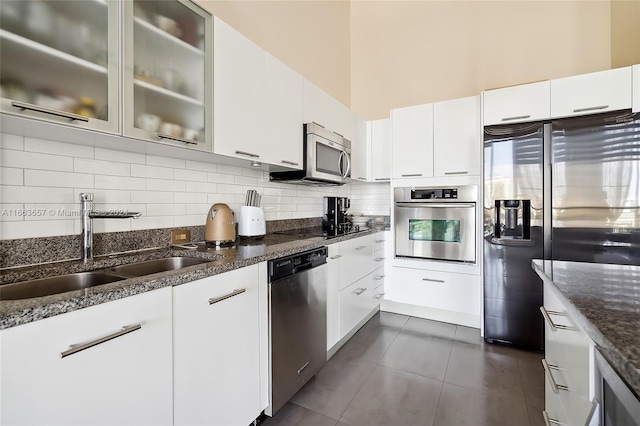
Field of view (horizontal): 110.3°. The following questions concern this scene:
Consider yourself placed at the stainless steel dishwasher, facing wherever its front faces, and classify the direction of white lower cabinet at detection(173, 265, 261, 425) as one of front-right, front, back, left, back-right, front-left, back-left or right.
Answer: right

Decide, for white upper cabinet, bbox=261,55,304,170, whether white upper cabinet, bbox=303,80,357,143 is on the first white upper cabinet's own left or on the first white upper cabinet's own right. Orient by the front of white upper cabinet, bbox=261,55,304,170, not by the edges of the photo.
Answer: on the first white upper cabinet's own left

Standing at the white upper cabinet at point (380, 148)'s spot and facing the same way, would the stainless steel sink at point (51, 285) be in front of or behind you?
in front

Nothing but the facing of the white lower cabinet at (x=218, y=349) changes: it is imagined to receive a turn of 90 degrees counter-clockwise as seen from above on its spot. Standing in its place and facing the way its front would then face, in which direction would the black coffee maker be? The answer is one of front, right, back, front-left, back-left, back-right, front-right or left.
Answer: front

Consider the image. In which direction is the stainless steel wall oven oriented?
toward the camera

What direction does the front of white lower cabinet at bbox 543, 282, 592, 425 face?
to the viewer's left

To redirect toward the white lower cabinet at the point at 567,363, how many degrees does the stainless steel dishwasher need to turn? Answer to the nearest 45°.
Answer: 0° — it already faces it

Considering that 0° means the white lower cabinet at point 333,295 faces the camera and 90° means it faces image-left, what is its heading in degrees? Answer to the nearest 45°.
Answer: approximately 315°

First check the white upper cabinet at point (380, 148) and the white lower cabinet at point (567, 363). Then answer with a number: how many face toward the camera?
1

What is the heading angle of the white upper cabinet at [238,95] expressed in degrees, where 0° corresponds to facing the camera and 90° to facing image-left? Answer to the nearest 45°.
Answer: approximately 315°

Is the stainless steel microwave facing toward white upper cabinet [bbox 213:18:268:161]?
no

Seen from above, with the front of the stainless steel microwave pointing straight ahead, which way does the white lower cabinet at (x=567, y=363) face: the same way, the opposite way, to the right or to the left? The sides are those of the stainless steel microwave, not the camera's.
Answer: the opposite way

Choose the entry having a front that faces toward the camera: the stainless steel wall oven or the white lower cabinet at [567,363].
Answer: the stainless steel wall oven

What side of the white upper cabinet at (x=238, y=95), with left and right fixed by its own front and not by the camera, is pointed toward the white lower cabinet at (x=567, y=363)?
front

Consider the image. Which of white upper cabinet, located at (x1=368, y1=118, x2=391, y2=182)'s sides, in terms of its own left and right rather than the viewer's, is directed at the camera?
front

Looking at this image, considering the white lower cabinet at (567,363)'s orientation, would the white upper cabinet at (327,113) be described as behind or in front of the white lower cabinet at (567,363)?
in front

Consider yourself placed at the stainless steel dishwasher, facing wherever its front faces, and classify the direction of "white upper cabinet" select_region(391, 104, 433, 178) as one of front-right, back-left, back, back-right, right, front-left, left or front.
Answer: left

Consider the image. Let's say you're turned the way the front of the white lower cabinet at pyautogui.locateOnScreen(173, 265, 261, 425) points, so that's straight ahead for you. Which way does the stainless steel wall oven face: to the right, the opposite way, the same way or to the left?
to the right

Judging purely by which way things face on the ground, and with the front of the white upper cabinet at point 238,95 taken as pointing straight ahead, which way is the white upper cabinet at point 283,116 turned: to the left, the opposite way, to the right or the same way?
the same way

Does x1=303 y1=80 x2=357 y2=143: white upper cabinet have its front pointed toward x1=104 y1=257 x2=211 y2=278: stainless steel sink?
no
